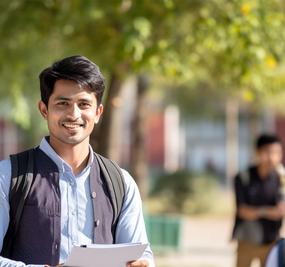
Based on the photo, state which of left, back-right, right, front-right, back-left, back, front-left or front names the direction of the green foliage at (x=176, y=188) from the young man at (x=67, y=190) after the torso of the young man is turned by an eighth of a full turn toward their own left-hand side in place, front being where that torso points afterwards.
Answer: back-left

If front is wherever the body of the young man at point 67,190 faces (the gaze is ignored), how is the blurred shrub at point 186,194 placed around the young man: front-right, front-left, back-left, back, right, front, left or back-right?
back

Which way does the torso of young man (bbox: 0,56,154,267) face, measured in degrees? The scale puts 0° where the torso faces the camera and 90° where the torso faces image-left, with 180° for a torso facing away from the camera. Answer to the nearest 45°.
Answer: approximately 0°

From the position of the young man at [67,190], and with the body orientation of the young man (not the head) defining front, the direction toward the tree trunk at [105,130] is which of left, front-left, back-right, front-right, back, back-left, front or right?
back

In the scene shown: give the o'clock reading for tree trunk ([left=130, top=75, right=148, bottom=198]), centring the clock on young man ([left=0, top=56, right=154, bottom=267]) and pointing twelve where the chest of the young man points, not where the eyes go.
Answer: The tree trunk is roughly at 6 o'clock from the young man.

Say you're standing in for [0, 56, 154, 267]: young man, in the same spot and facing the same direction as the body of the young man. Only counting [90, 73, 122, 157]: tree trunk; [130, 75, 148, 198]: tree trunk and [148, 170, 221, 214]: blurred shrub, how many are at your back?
3
